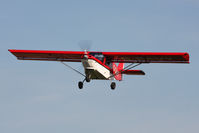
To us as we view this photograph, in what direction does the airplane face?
facing the viewer and to the left of the viewer
